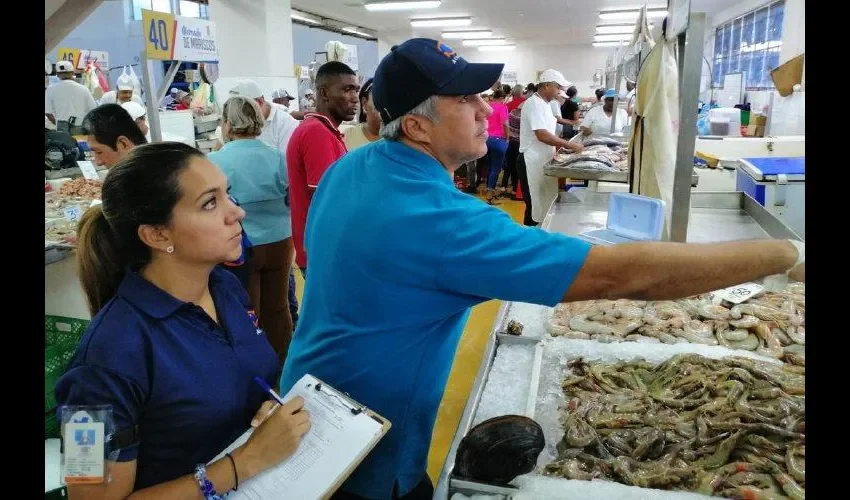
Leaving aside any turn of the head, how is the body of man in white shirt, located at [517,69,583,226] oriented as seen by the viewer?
to the viewer's right

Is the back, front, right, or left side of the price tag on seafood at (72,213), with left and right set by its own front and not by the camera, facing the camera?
front

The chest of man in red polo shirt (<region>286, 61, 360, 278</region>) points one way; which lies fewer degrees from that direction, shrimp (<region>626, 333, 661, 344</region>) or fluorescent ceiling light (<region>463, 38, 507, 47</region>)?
the shrimp

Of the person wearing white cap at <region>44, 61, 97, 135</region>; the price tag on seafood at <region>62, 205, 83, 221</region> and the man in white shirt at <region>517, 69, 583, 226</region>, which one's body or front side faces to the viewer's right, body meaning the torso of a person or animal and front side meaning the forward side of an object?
the man in white shirt

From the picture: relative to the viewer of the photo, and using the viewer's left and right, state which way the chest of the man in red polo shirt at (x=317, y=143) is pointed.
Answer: facing the viewer and to the right of the viewer

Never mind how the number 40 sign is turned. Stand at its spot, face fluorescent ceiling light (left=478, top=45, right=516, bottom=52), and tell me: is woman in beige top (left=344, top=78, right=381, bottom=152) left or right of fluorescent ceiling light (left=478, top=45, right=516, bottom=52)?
right

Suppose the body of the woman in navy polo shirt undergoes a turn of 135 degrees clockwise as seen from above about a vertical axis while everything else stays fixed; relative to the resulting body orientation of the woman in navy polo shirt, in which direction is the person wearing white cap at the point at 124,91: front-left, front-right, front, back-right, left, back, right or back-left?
right

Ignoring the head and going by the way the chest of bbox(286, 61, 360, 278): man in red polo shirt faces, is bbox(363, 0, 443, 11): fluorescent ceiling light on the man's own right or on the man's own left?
on the man's own left

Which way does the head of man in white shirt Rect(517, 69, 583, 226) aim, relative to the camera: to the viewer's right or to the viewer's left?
to the viewer's right

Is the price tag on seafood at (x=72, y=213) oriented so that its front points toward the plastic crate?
yes
